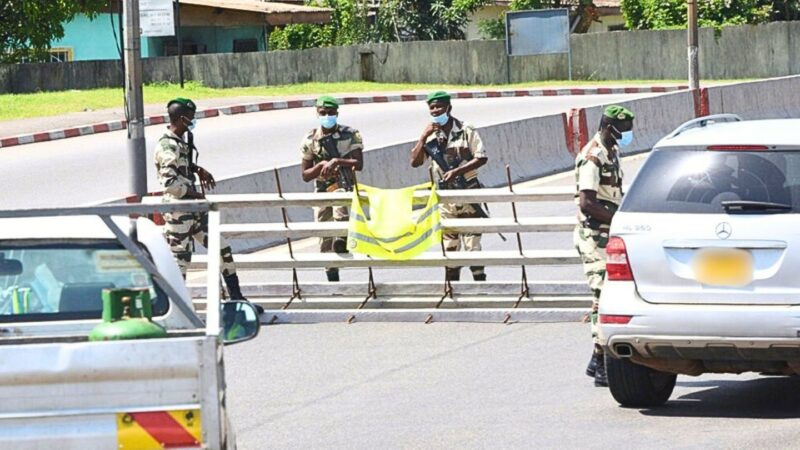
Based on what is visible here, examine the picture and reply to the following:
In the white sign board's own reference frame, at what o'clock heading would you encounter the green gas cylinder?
The green gas cylinder is roughly at 12 o'clock from the white sign board.

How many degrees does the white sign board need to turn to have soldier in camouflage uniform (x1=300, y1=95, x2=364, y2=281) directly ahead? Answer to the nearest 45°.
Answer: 0° — it already faces them

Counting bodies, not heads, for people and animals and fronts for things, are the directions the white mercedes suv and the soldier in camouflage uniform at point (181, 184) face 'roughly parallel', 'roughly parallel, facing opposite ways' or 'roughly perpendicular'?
roughly perpendicular

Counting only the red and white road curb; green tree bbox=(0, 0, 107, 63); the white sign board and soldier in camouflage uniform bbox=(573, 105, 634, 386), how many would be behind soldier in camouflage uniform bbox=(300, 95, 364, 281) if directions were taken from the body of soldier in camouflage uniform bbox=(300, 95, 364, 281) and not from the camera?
3

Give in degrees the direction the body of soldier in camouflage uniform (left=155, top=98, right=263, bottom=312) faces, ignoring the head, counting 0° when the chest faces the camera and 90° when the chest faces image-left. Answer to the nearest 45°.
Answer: approximately 270°

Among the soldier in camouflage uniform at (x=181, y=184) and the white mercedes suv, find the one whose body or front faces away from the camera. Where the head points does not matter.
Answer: the white mercedes suv

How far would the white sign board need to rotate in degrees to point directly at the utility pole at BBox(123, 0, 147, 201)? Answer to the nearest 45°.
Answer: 0° — it already faces it

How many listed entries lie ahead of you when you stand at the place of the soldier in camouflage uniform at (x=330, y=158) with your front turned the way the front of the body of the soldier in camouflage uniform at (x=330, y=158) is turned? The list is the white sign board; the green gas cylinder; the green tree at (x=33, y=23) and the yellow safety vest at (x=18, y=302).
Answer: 2

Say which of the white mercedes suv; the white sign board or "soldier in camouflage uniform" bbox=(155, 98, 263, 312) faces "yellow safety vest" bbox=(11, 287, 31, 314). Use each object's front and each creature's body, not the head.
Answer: the white sign board

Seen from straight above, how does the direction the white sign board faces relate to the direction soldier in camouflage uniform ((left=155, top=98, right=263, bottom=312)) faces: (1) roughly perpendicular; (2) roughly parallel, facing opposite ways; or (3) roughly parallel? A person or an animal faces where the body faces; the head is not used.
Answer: roughly perpendicular

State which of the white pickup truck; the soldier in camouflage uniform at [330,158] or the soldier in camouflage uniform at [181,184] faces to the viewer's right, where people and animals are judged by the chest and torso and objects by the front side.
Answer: the soldier in camouflage uniform at [181,184]

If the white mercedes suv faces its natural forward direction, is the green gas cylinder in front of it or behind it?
behind

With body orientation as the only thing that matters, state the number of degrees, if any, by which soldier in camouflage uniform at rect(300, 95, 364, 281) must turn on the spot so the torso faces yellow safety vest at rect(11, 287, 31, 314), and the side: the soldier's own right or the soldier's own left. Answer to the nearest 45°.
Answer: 0° — they already face it

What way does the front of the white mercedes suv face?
away from the camera
